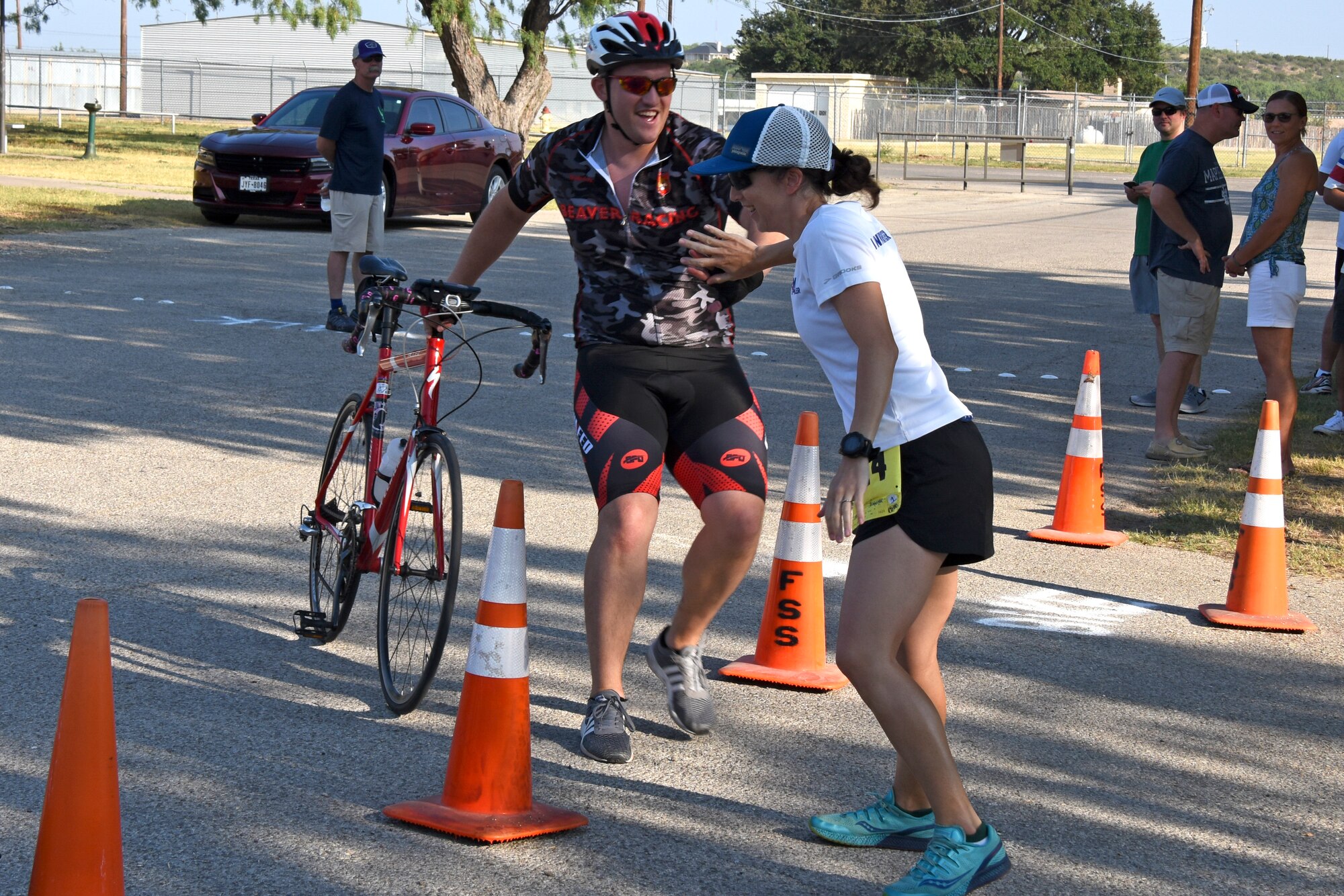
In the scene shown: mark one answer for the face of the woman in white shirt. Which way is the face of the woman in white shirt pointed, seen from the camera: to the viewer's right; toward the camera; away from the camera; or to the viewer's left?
to the viewer's left

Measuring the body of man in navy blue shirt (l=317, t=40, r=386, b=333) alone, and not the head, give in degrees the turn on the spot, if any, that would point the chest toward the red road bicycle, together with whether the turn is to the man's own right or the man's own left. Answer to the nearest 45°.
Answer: approximately 45° to the man's own right

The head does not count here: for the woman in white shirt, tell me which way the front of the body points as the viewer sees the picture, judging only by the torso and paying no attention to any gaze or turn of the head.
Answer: to the viewer's left

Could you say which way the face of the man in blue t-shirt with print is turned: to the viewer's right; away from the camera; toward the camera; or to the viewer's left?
to the viewer's right

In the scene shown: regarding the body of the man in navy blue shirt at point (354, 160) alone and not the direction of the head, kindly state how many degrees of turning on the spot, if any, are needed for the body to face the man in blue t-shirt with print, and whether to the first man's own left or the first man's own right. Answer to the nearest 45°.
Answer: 0° — they already face them

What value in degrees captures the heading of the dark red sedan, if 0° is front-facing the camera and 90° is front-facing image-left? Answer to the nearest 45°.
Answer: approximately 45°

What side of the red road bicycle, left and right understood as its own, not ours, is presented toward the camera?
front

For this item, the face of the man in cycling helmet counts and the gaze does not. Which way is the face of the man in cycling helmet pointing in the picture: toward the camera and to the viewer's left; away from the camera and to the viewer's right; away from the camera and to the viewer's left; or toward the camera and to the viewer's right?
toward the camera and to the viewer's right

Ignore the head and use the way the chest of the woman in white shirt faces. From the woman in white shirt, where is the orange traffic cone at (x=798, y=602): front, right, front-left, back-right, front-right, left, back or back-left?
right

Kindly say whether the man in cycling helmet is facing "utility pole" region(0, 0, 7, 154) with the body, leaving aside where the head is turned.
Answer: no

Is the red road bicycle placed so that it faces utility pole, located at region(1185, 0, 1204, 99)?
no

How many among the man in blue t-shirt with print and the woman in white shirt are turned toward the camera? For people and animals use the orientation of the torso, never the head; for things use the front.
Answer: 0

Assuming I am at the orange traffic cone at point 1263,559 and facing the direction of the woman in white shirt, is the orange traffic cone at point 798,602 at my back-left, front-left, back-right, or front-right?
front-right

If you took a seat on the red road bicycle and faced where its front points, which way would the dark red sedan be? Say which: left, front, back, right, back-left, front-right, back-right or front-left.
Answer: back

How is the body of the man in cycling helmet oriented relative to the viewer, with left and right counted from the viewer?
facing the viewer

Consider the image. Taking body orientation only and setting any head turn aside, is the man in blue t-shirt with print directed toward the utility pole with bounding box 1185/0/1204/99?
no
